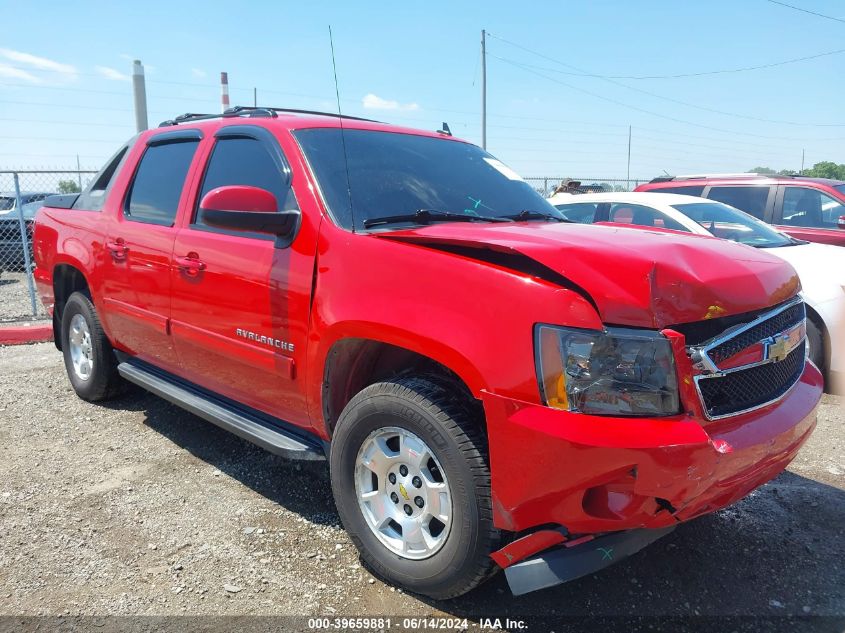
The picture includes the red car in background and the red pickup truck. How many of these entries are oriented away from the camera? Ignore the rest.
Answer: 0

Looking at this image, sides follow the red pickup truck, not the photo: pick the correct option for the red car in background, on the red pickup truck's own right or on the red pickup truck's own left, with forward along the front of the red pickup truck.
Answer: on the red pickup truck's own left

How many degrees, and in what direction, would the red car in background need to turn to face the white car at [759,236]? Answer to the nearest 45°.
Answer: approximately 90° to its right

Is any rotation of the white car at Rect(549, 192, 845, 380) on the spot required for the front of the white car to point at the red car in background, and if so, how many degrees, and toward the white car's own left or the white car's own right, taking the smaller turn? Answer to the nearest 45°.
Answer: approximately 135° to the white car's own left

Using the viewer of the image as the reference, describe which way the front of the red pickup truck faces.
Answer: facing the viewer and to the right of the viewer

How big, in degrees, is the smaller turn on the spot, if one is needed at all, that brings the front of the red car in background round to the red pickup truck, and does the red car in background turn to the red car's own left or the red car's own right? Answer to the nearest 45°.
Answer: approximately 90° to the red car's own right

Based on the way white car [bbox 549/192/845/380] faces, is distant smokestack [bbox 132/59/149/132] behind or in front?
behind

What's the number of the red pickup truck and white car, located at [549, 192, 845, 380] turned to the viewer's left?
0

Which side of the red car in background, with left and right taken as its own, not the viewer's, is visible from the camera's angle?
right
